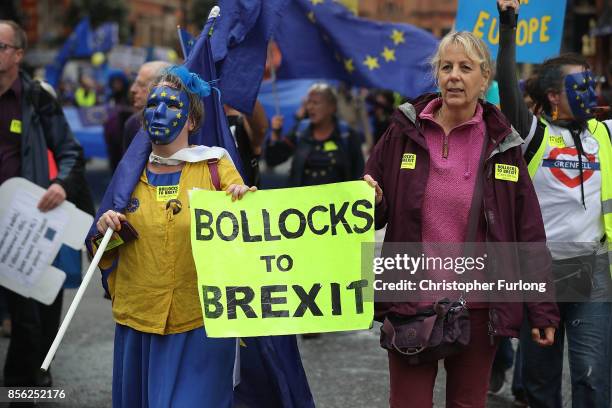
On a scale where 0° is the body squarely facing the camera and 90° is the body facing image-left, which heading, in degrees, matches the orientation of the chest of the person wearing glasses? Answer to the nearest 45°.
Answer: approximately 45°

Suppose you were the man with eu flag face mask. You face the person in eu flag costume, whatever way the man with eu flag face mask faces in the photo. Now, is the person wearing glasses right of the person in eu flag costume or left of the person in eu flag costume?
right

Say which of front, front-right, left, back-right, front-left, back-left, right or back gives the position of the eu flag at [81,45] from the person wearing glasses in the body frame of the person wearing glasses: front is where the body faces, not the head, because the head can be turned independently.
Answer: back-right

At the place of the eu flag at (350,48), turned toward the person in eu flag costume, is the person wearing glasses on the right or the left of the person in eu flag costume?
right

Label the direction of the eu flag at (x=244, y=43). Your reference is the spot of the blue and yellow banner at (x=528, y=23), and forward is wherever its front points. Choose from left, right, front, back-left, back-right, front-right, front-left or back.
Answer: front-right

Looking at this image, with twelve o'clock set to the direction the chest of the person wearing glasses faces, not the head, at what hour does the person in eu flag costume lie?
The person in eu flag costume is roughly at 10 o'clock from the person wearing glasses.

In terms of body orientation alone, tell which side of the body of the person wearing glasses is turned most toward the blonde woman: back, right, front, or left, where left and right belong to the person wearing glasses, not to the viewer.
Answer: left

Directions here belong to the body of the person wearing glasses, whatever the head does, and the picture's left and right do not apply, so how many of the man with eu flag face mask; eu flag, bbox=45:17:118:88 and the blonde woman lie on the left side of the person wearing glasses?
2

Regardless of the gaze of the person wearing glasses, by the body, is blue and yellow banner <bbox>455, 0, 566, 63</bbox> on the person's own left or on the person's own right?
on the person's own left
